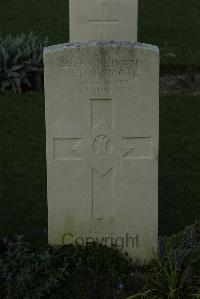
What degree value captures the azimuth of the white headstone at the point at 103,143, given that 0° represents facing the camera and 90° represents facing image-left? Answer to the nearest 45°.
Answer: approximately 0°

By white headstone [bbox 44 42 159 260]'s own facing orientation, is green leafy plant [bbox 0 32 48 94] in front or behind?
behind

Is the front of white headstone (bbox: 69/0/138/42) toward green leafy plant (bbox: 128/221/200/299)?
yes

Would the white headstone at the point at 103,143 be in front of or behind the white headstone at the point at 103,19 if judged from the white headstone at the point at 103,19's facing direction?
in front

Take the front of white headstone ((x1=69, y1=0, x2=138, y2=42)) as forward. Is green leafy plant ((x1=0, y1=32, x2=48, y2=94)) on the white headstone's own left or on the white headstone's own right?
on the white headstone's own right

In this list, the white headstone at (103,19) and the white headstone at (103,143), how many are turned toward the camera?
2

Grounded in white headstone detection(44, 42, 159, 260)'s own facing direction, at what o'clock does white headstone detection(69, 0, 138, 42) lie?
white headstone detection(69, 0, 138, 42) is roughly at 6 o'clock from white headstone detection(44, 42, 159, 260).

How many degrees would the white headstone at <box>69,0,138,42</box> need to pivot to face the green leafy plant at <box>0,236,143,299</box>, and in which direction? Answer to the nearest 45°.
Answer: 0° — it already faces it
